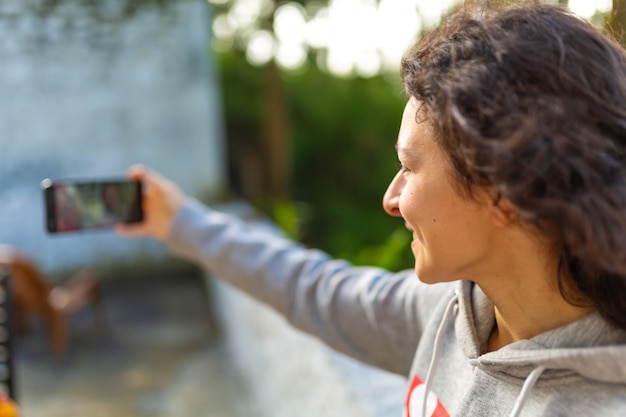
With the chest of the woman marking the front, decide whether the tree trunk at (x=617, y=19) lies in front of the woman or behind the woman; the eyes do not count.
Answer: behind

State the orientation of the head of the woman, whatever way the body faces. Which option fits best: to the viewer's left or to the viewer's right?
to the viewer's left

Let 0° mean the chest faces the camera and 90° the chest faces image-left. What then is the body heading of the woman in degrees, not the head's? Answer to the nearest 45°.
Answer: approximately 45°

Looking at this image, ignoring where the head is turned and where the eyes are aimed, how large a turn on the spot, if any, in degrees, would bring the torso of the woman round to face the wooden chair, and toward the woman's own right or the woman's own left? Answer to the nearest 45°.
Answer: approximately 90° to the woman's own right

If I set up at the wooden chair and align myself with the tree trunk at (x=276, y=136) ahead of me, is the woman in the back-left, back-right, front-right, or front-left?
back-right

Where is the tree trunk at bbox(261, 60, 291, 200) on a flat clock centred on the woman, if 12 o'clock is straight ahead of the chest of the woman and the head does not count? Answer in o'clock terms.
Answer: The tree trunk is roughly at 4 o'clock from the woman.
